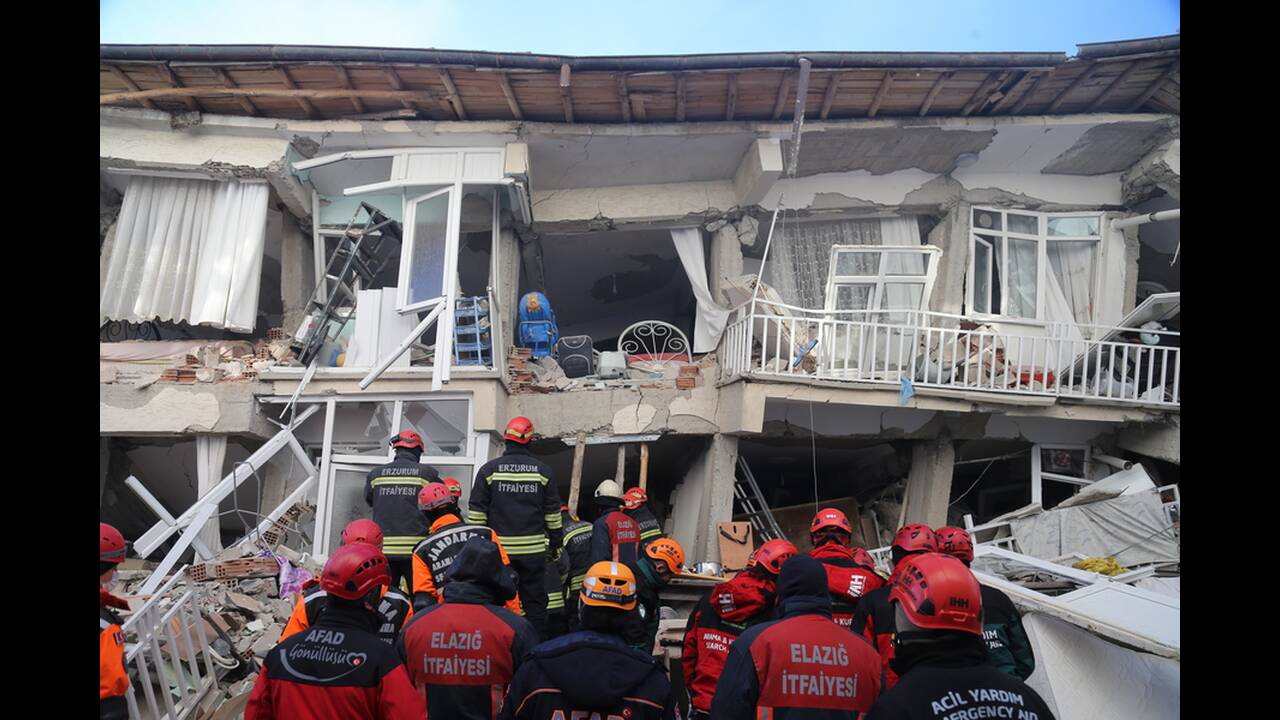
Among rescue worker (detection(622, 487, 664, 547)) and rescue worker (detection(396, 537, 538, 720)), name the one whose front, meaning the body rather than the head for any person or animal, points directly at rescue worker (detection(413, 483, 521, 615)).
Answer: rescue worker (detection(396, 537, 538, 720))

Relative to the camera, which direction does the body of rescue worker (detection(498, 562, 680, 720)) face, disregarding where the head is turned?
away from the camera

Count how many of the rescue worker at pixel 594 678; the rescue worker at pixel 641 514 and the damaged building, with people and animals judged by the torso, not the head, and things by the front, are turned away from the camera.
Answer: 2

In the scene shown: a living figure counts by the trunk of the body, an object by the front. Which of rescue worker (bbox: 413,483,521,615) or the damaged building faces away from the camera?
the rescue worker

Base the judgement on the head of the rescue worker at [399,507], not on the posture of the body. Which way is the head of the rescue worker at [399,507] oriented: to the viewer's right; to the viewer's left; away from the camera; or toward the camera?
away from the camera

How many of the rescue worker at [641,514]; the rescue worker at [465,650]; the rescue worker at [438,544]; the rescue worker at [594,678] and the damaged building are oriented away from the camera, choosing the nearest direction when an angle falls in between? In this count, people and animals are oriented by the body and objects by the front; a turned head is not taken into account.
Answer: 4

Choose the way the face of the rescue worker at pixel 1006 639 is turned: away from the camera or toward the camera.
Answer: away from the camera

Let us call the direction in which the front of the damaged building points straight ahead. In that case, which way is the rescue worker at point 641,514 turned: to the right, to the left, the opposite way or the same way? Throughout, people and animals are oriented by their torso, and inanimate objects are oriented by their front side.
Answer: the opposite way

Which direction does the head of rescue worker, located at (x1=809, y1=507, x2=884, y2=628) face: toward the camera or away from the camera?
away from the camera

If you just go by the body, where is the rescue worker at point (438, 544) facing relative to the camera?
away from the camera

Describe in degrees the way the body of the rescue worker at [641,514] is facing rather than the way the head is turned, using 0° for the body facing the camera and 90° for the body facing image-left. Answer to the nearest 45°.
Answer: approximately 180°

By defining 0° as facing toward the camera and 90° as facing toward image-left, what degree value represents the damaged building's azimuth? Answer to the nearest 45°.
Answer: approximately 0°

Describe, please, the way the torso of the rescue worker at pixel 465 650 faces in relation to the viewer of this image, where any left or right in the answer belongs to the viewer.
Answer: facing away from the viewer

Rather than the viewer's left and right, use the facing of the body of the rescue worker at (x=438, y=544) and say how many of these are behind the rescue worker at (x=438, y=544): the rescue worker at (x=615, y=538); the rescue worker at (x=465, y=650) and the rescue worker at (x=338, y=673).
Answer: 2

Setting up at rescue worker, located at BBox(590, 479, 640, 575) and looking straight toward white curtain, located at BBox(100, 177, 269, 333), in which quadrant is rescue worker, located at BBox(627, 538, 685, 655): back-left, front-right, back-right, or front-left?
back-left
